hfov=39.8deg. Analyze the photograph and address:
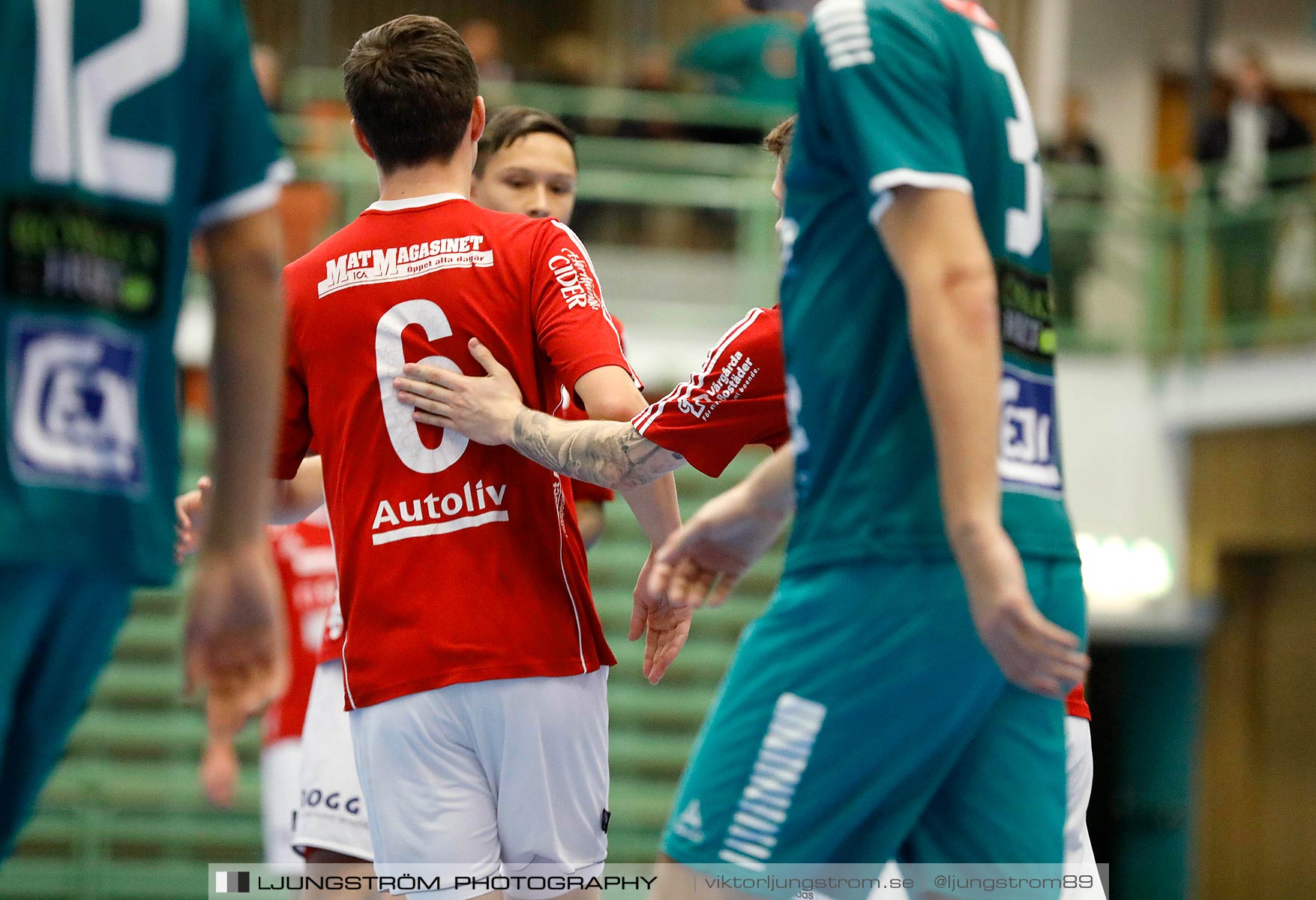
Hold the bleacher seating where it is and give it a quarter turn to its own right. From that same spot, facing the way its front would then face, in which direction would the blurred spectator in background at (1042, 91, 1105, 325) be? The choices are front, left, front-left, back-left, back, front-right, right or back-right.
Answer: back

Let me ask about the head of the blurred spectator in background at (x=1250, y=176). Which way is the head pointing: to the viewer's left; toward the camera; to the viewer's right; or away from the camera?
toward the camera

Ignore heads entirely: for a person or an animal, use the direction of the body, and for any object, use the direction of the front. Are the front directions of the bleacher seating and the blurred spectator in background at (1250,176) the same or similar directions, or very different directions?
same or similar directions

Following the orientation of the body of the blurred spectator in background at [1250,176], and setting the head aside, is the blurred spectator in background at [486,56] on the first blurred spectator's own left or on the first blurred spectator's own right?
on the first blurred spectator's own right

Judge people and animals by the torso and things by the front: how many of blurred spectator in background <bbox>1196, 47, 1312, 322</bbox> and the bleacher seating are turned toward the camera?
2

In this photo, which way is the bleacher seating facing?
toward the camera

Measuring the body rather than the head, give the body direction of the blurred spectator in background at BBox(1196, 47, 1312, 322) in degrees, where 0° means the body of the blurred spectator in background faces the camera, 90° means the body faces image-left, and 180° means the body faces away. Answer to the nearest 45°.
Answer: approximately 0°

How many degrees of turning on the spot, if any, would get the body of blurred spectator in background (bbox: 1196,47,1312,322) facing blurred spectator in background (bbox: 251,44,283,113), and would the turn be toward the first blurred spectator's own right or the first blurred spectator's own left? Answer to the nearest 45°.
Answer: approximately 45° to the first blurred spectator's own right

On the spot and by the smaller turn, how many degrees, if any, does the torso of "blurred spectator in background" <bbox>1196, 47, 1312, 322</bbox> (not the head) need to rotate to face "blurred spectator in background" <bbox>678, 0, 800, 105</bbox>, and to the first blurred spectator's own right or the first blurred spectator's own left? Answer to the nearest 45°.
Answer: approximately 45° to the first blurred spectator's own right
